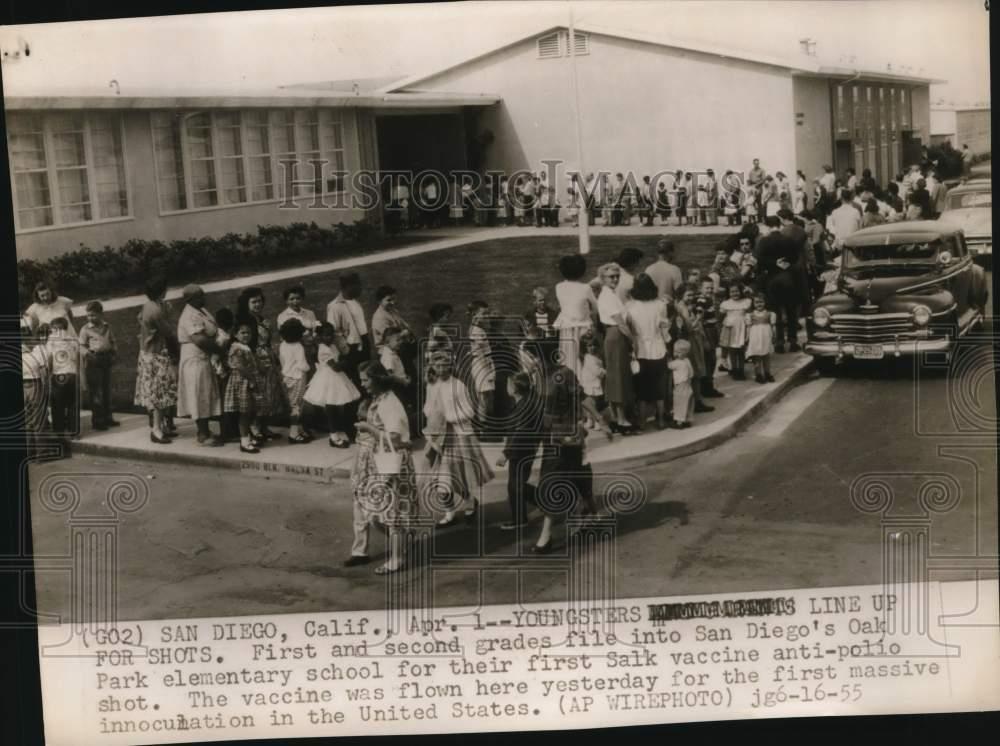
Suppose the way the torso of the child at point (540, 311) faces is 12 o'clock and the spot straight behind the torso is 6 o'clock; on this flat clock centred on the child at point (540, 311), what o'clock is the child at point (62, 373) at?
the child at point (62, 373) is roughly at 3 o'clock from the child at point (540, 311).

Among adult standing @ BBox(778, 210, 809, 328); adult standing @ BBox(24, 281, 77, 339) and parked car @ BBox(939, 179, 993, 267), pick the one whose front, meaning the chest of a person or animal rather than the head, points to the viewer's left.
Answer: adult standing @ BBox(778, 210, 809, 328)

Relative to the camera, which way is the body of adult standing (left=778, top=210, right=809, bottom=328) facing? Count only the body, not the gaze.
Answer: to the viewer's left

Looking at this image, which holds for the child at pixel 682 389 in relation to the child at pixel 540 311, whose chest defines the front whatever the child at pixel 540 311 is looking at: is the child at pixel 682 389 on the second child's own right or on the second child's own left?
on the second child's own left

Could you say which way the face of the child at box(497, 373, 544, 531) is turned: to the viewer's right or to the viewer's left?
to the viewer's left

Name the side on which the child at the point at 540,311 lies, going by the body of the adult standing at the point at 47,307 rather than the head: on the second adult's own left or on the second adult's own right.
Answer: on the second adult's own left
